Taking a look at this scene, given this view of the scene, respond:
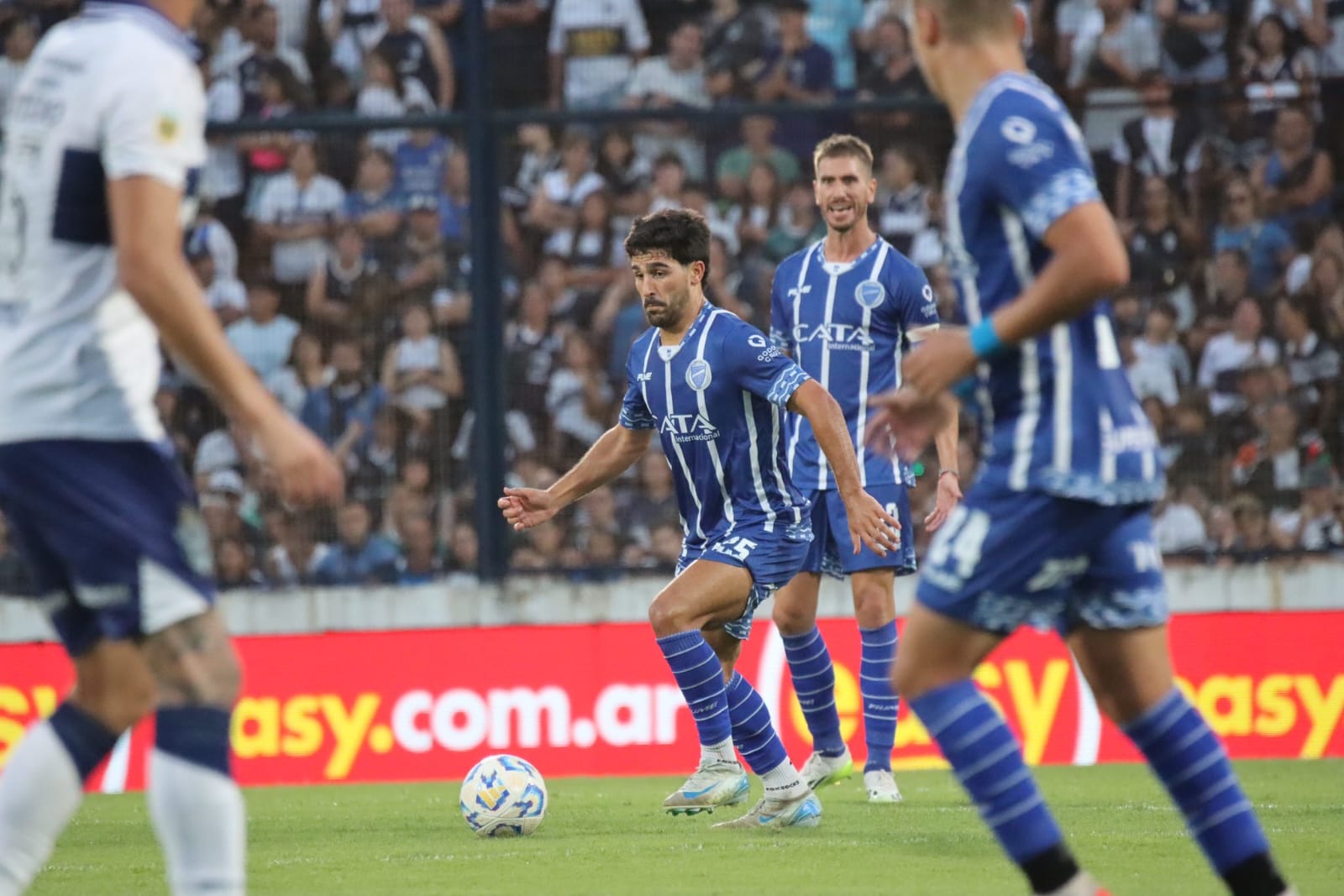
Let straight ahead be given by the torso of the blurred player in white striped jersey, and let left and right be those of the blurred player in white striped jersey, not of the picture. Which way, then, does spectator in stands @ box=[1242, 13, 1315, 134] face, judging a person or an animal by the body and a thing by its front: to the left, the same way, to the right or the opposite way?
to the right

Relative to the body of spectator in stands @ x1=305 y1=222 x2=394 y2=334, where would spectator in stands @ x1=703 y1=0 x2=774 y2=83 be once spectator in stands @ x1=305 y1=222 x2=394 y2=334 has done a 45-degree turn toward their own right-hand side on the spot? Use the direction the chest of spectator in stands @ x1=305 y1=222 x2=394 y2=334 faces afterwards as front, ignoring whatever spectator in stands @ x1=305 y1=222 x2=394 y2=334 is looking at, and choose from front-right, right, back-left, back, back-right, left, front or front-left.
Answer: back-left

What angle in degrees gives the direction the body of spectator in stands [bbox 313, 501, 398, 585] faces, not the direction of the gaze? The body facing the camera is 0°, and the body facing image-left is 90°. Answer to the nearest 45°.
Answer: approximately 0°

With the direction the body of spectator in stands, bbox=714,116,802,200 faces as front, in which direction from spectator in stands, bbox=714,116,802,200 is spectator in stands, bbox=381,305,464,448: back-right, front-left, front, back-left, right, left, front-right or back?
right

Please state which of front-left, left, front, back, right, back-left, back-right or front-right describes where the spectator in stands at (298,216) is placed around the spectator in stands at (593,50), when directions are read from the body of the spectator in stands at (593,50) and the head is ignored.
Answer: right

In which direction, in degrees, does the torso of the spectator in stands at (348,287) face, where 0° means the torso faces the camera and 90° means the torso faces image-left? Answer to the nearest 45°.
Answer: approximately 0°
